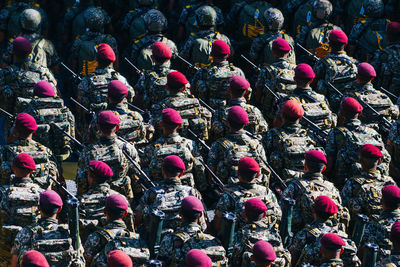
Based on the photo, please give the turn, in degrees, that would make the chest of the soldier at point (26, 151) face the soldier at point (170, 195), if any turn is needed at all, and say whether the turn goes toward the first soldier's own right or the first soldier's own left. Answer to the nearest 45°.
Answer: approximately 135° to the first soldier's own right

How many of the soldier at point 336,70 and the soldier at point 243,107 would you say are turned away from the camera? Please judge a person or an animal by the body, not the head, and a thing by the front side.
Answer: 2

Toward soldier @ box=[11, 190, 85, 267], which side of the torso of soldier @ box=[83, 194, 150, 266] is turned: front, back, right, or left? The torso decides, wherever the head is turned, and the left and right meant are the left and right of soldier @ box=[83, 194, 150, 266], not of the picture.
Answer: left

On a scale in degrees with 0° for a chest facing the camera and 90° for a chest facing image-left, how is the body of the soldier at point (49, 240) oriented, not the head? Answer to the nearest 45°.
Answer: approximately 180°

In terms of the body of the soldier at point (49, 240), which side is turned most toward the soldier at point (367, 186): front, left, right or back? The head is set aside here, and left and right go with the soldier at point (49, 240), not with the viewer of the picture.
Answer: right

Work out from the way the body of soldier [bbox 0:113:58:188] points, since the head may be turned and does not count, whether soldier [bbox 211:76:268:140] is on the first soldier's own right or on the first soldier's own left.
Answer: on the first soldier's own right

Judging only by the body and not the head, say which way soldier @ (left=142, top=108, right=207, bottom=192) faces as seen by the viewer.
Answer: away from the camera

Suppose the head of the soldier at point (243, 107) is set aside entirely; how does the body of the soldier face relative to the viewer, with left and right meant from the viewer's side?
facing away from the viewer

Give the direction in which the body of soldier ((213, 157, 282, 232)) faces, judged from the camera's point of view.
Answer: away from the camera
